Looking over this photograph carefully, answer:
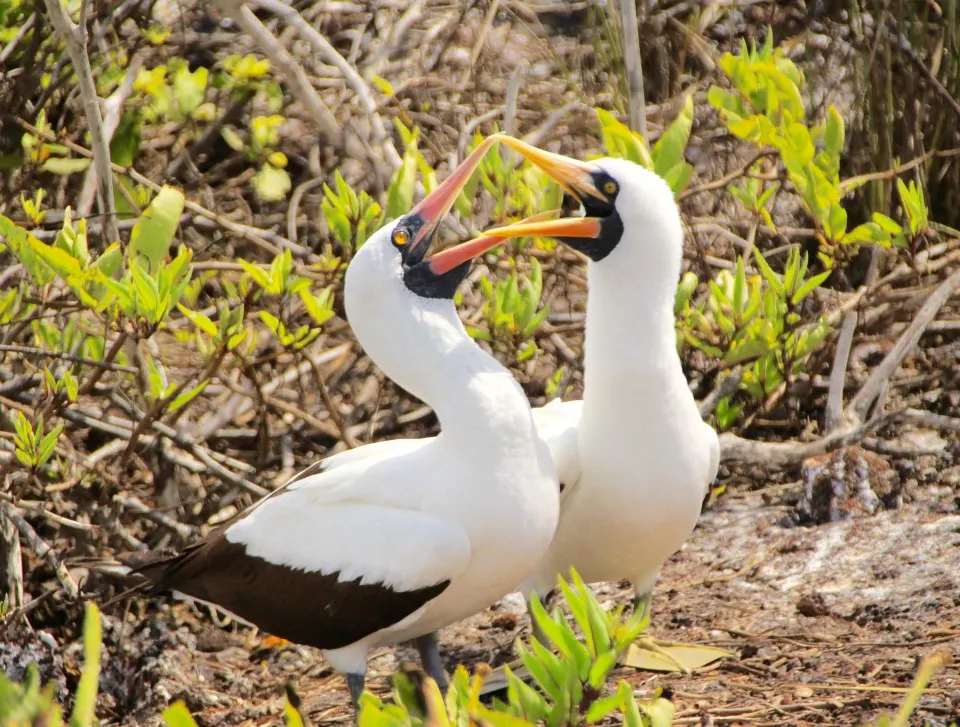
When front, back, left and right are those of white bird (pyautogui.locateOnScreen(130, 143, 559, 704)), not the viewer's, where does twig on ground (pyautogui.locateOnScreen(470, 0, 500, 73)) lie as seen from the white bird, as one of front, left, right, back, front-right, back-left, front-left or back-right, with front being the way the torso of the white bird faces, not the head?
left

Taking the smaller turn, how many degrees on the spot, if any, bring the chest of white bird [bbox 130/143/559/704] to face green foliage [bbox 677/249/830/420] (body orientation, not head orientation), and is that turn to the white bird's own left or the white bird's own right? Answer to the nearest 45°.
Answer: approximately 45° to the white bird's own left

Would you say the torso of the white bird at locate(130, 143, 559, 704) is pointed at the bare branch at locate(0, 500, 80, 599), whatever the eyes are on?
no

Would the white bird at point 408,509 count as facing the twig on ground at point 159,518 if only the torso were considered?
no

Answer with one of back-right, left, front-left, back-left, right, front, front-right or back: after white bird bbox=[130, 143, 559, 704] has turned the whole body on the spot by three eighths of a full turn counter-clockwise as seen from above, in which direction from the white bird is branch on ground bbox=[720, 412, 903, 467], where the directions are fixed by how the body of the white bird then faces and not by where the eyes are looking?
right

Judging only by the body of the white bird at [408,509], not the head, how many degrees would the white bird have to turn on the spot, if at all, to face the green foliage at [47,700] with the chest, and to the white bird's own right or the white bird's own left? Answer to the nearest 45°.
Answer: approximately 90° to the white bird's own right

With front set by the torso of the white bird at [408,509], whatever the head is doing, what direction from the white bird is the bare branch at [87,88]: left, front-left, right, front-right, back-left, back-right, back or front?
back-left

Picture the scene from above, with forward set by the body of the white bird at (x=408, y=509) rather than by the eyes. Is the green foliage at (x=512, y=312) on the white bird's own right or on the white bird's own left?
on the white bird's own left

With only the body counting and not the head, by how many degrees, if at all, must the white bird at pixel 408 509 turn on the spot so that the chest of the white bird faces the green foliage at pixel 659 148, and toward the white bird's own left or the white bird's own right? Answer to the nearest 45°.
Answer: approximately 45° to the white bird's own left

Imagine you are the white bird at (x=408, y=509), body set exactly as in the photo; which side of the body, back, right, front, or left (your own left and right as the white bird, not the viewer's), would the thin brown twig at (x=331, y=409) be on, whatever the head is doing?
left

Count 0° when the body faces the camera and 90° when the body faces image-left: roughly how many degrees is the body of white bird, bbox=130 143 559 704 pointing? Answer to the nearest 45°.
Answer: approximately 270°

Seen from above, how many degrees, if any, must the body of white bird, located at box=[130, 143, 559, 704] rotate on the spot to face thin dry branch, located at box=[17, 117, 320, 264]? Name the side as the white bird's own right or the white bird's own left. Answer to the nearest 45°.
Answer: approximately 90° to the white bird's own left

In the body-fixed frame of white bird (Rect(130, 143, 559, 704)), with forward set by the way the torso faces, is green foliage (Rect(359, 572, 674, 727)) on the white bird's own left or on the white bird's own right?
on the white bird's own right

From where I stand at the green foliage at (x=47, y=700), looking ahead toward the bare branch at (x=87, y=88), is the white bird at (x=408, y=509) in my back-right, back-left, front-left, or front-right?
front-right

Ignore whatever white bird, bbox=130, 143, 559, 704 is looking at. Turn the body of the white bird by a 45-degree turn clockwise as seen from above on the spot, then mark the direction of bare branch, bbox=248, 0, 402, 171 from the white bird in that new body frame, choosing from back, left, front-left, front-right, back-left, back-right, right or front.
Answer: back-left

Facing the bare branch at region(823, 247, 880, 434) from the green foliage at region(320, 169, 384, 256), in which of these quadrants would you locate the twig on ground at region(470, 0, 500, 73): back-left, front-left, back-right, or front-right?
front-left

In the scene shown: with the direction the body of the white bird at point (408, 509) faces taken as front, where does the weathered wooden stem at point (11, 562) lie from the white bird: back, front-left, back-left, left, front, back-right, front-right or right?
back-left

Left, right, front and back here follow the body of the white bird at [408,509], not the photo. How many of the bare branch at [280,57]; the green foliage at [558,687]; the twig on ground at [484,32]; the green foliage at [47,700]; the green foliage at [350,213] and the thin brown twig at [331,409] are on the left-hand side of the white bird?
4
